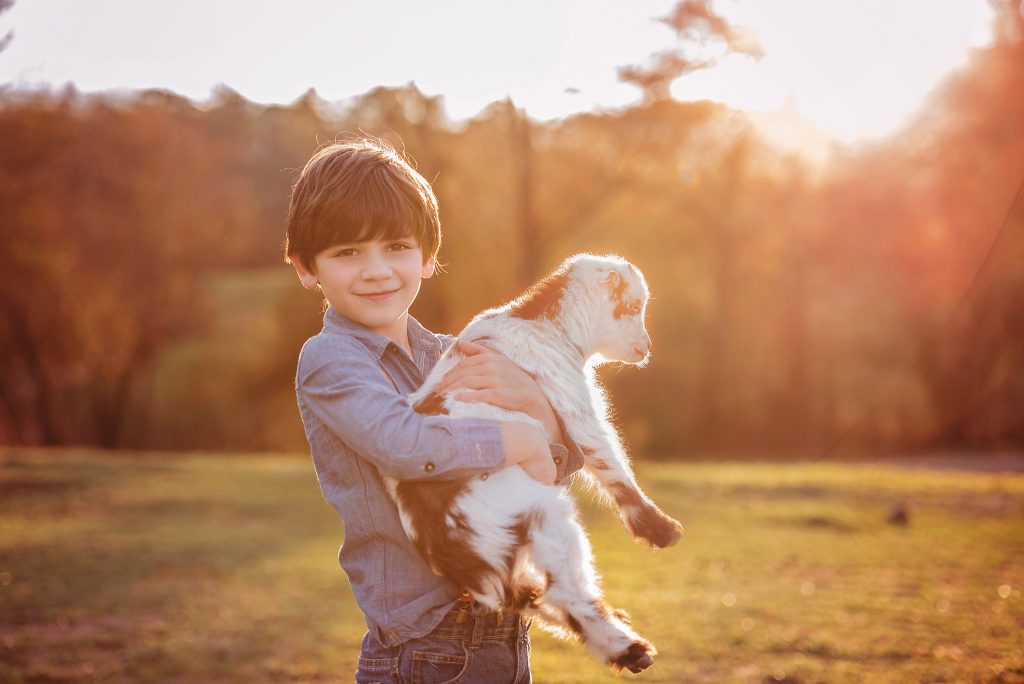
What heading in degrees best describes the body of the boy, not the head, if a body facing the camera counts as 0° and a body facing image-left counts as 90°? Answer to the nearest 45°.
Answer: approximately 315°
